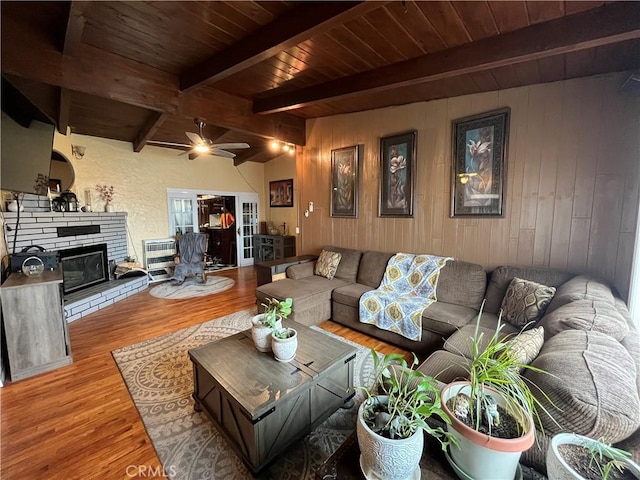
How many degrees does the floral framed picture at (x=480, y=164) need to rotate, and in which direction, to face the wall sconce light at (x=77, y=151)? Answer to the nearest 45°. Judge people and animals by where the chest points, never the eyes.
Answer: approximately 45° to its right

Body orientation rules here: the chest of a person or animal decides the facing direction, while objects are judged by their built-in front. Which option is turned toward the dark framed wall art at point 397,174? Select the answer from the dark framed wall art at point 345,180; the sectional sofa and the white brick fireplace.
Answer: the white brick fireplace

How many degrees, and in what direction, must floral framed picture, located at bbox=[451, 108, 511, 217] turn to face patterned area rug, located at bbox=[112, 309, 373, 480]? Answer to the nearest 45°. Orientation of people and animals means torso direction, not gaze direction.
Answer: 0° — it already faces it

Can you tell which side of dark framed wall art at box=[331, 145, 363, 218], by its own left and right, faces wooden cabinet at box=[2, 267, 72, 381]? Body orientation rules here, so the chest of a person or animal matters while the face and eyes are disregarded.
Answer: front

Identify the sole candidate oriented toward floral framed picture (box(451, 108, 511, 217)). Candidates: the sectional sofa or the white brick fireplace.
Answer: the white brick fireplace

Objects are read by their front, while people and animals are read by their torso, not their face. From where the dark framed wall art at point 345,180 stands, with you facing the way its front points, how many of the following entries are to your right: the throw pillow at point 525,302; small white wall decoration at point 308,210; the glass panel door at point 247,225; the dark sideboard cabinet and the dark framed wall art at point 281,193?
4

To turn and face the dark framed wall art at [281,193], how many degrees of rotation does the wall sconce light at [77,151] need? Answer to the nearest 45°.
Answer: approximately 45° to its left

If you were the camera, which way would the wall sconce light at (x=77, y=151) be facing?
facing the viewer and to the right of the viewer

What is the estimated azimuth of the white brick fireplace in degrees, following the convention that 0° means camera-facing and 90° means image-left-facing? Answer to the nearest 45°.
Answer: approximately 315°

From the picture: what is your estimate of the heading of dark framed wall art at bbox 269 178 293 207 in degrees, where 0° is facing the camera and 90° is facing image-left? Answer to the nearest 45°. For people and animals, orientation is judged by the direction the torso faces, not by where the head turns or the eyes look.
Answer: approximately 45°

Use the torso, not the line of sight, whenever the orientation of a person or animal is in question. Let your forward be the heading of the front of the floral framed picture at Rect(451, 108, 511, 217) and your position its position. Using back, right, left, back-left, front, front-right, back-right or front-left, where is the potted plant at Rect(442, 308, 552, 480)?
front-left

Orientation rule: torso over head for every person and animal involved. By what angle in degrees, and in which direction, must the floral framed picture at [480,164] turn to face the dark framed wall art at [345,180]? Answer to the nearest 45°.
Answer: approximately 45° to its right

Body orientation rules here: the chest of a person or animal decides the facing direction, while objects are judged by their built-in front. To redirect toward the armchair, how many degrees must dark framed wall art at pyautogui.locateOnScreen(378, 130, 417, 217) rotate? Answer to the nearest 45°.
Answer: approximately 45° to its right

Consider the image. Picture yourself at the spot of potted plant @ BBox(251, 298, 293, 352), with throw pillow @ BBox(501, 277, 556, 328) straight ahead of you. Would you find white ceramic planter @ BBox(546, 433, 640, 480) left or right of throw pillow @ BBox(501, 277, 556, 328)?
right
